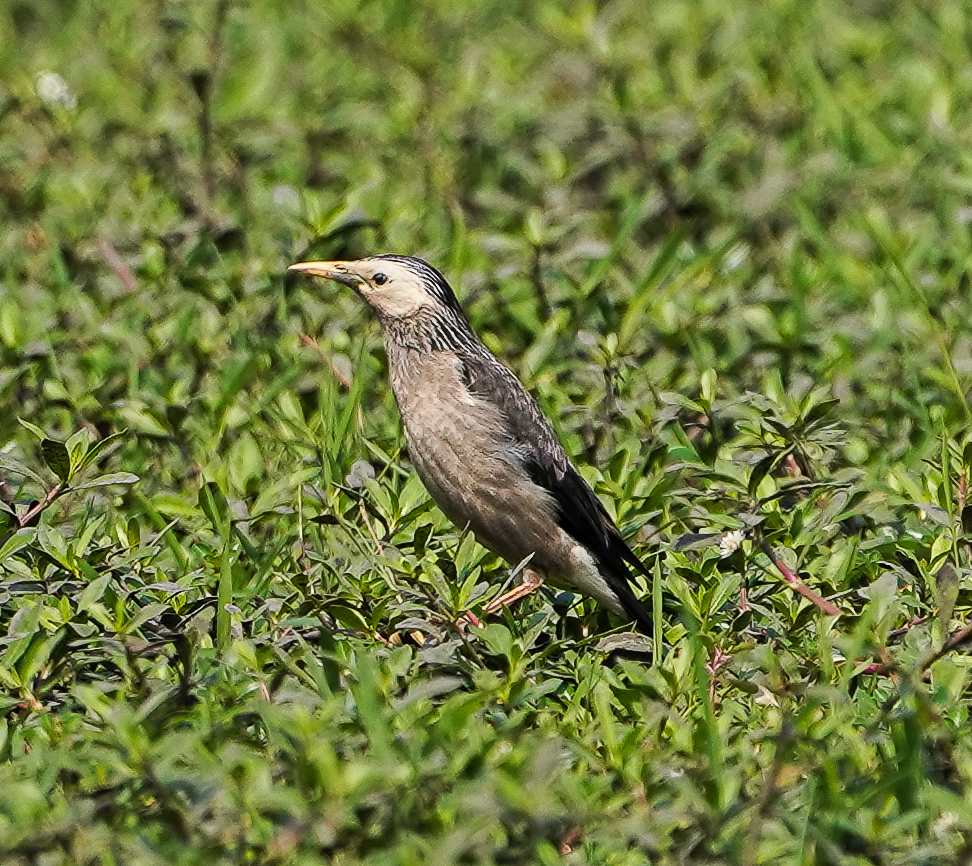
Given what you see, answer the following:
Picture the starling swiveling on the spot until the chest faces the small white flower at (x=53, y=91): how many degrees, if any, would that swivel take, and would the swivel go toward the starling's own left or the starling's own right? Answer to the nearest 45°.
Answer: approximately 45° to the starling's own right

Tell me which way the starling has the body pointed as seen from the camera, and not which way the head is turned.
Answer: to the viewer's left

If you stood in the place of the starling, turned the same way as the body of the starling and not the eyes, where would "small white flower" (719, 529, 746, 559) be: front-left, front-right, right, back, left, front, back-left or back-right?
back-left

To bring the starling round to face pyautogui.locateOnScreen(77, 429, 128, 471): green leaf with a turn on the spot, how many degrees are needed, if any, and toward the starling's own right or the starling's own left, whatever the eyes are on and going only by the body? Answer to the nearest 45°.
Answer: approximately 45° to the starling's own left

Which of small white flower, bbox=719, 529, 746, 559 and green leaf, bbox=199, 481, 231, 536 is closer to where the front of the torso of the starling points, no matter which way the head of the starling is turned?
the green leaf

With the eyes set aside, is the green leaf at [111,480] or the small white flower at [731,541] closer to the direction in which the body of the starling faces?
the green leaf
